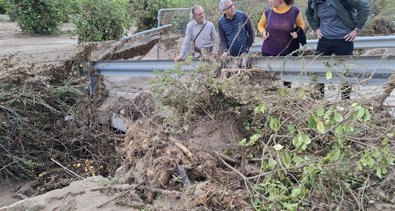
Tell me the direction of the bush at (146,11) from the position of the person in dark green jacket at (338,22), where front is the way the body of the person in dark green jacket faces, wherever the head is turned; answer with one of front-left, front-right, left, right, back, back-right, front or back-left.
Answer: back-right

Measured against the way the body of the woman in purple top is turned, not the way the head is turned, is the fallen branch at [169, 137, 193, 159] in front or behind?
in front

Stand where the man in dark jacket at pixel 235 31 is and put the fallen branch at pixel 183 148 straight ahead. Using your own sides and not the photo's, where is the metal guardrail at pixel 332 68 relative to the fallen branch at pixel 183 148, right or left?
left

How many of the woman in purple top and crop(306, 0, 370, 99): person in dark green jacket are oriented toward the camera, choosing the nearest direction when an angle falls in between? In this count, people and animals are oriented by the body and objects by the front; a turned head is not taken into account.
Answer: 2

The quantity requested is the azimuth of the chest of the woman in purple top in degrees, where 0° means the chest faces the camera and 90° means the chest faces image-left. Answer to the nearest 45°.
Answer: approximately 0°

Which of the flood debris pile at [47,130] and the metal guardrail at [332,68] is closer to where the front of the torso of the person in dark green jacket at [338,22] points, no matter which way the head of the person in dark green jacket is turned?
the metal guardrail

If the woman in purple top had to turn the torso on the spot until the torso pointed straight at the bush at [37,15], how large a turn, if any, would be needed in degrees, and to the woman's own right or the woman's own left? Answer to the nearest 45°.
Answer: approximately 135° to the woman's own right

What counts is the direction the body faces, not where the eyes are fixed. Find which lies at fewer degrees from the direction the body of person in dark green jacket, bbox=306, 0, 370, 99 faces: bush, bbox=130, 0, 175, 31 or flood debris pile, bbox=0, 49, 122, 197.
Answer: the flood debris pile

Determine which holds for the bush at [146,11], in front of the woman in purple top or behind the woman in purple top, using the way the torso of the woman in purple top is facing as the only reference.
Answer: behind

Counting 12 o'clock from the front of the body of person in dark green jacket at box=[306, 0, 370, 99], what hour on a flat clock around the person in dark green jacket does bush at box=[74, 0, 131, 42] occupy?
The bush is roughly at 4 o'clock from the person in dark green jacket.

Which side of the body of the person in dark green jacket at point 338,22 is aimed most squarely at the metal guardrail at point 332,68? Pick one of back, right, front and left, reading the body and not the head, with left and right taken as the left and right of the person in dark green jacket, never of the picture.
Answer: front
